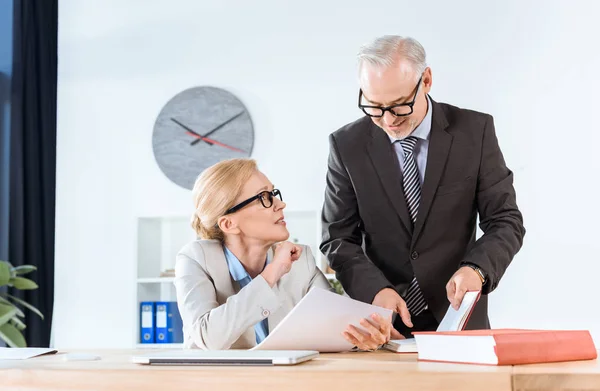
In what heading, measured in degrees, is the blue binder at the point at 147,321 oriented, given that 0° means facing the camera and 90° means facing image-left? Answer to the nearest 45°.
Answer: approximately 0°

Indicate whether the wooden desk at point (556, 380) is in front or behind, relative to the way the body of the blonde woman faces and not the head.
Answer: in front

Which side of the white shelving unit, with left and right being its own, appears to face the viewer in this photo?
front

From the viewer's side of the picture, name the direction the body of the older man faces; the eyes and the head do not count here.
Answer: toward the camera

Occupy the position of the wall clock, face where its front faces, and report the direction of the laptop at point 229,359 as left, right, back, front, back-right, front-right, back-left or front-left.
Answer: front

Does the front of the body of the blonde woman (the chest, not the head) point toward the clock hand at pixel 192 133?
no

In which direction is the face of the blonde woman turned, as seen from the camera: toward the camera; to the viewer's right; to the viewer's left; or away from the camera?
to the viewer's right

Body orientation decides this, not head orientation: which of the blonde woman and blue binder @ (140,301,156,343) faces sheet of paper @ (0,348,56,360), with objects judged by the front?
the blue binder

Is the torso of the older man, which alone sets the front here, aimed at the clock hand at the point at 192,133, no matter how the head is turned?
no

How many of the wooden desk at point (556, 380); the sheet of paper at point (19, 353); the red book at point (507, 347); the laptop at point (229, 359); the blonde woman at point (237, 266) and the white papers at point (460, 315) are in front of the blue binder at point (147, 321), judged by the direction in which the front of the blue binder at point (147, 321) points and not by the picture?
6

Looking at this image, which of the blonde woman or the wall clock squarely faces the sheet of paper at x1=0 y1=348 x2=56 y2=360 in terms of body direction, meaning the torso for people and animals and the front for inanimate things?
the wall clock

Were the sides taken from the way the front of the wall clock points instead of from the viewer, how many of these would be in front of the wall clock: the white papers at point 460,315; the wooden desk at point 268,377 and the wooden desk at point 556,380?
3

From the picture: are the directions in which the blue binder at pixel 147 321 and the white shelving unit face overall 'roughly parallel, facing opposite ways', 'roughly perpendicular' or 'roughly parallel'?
roughly parallel

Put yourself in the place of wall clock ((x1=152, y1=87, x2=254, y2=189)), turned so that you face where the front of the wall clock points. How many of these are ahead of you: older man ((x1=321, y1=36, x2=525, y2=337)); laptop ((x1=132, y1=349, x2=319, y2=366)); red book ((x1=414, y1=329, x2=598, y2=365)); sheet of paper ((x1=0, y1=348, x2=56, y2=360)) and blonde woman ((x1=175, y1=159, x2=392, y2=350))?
5
